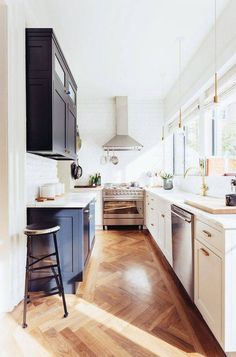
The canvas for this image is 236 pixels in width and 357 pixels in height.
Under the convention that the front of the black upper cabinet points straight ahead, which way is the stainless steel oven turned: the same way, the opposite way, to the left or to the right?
to the right

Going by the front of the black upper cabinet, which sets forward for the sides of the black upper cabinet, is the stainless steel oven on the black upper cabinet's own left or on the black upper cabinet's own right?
on the black upper cabinet's own left

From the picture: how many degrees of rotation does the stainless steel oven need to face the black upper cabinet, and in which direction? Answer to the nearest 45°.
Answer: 0° — it already faces it

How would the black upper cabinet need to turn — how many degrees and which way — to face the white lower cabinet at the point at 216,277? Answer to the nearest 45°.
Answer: approximately 45° to its right

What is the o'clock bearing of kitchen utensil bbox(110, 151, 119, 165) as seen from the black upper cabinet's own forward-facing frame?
The kitchen utensil is roughly at 10 o'clock from the black upper cabinet.

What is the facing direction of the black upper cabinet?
to the viewer's right

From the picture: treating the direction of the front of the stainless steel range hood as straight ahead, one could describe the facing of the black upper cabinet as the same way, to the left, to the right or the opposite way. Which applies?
to the left

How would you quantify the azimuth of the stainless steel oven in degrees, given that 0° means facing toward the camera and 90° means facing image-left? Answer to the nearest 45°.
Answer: approximately 0°
